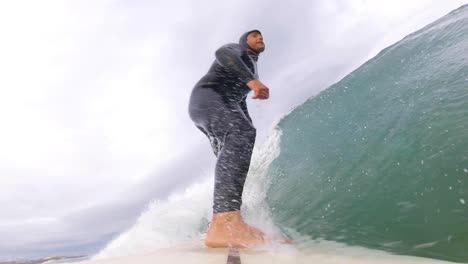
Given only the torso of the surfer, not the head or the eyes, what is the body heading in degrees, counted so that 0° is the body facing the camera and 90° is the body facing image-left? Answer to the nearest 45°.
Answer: approximately 270°
